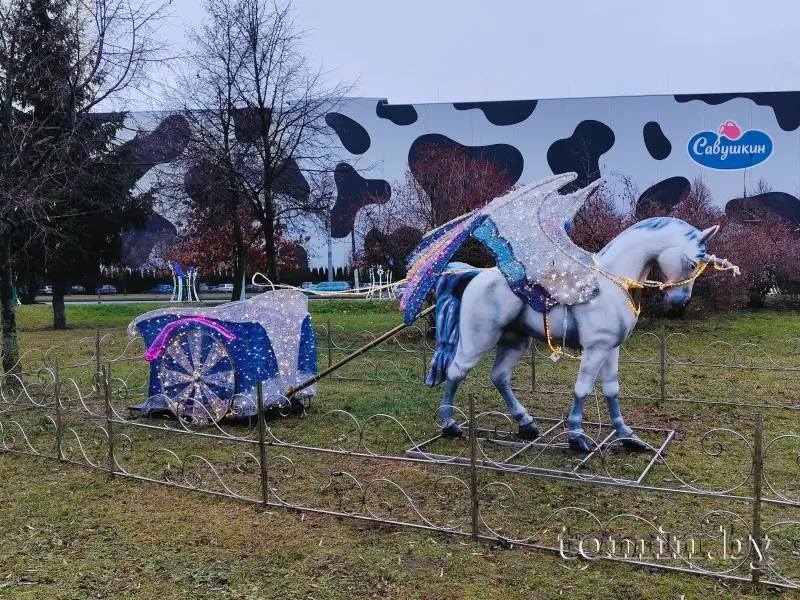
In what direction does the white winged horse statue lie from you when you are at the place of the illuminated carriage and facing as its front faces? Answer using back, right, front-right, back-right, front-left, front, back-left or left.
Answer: front-right

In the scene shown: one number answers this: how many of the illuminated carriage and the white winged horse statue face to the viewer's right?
2

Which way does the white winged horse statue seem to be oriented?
to the viewer's right

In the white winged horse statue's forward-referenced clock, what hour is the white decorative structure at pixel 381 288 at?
The white decorative structure is roughly at 8 o'clock from the white winged horse statue.

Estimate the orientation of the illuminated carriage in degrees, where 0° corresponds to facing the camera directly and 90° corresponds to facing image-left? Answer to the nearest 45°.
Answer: approximately 270°
